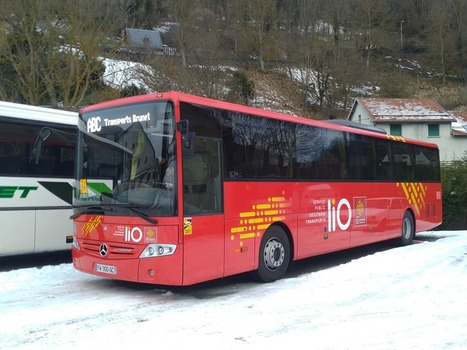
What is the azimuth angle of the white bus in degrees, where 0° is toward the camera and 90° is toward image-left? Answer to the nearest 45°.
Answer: approximately 45°

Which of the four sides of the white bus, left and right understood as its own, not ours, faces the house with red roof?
back

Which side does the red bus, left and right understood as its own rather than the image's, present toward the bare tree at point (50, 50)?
right

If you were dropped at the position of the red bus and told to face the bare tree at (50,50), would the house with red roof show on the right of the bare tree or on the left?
right

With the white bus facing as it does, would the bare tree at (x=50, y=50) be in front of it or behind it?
behind

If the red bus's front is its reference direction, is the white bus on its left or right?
on its right

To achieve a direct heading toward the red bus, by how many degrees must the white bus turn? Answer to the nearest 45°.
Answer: approximately 90° to its left
